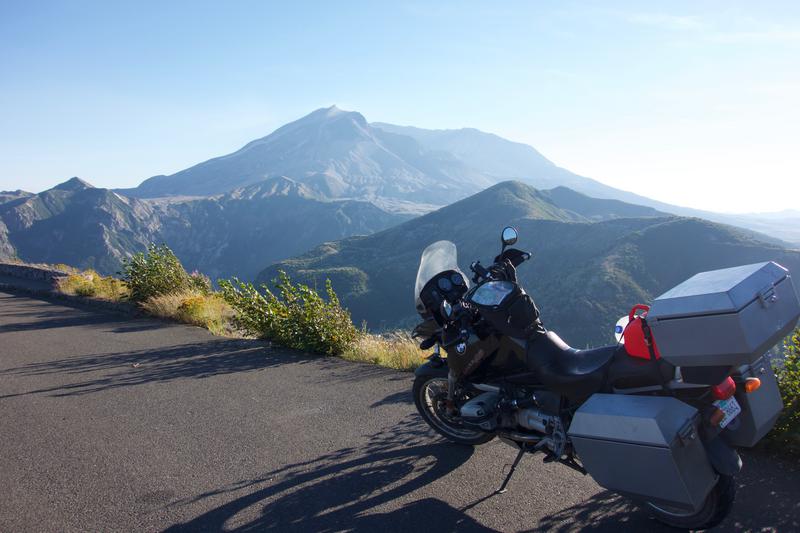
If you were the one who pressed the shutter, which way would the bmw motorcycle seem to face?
facing away from the viewer and to the left of the viewer

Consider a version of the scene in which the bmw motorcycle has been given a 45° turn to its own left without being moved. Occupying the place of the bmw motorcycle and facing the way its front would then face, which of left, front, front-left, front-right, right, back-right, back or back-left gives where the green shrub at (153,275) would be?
front-right

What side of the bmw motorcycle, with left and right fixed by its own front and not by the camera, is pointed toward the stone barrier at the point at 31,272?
front

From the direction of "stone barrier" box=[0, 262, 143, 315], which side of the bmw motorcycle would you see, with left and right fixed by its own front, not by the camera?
front
